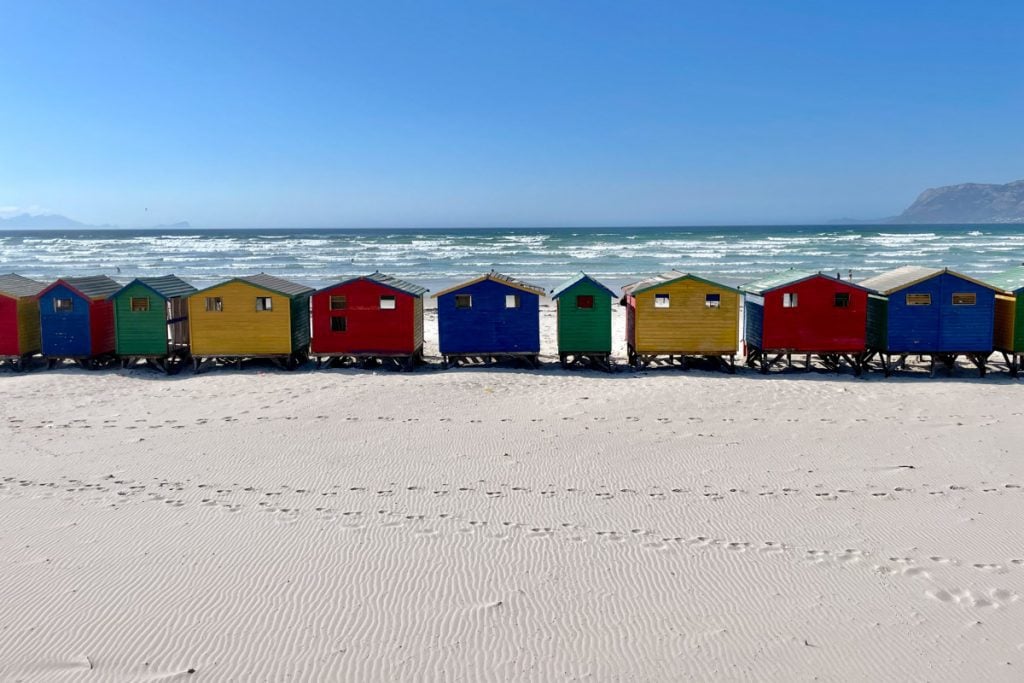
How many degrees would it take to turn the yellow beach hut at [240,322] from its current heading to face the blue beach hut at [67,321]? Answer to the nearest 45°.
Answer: approximately 90° to its left

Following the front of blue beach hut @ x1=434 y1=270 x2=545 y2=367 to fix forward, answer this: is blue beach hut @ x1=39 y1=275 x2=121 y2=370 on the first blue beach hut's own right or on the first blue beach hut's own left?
on the first blue beach hut's own left

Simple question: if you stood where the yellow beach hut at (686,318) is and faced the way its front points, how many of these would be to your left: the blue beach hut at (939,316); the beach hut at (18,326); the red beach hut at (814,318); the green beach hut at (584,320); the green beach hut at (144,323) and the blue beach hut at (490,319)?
4

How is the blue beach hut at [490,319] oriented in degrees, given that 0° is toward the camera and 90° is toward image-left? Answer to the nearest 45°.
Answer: approximately 180°

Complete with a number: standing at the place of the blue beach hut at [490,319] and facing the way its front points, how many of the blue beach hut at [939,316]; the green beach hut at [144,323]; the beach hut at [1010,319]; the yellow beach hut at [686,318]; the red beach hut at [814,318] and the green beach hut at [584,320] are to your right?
5

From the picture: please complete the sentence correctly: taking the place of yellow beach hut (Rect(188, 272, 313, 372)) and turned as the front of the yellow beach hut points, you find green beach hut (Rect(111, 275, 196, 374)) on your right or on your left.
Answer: on your left

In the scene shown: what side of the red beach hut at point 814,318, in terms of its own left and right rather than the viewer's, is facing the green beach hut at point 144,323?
left

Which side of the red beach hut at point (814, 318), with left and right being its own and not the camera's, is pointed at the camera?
back

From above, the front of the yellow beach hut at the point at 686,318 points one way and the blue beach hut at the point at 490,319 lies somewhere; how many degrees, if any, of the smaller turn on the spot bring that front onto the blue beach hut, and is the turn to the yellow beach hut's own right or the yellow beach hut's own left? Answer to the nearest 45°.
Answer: approximately 90° to the yellow beach hut's own left

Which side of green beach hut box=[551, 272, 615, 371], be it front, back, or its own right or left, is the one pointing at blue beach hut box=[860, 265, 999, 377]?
right

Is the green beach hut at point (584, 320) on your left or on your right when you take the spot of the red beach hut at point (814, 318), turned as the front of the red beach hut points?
on your left

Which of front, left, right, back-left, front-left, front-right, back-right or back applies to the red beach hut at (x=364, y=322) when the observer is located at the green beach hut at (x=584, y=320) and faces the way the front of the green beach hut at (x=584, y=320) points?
left

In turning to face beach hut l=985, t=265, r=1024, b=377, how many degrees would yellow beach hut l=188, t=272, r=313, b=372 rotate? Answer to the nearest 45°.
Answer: approximately 90° to its right

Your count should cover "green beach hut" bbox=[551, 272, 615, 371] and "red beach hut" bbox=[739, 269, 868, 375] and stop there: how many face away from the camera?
2

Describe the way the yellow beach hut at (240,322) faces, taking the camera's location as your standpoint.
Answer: facing away from the viewer

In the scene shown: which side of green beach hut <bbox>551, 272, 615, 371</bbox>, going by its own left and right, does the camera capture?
back
